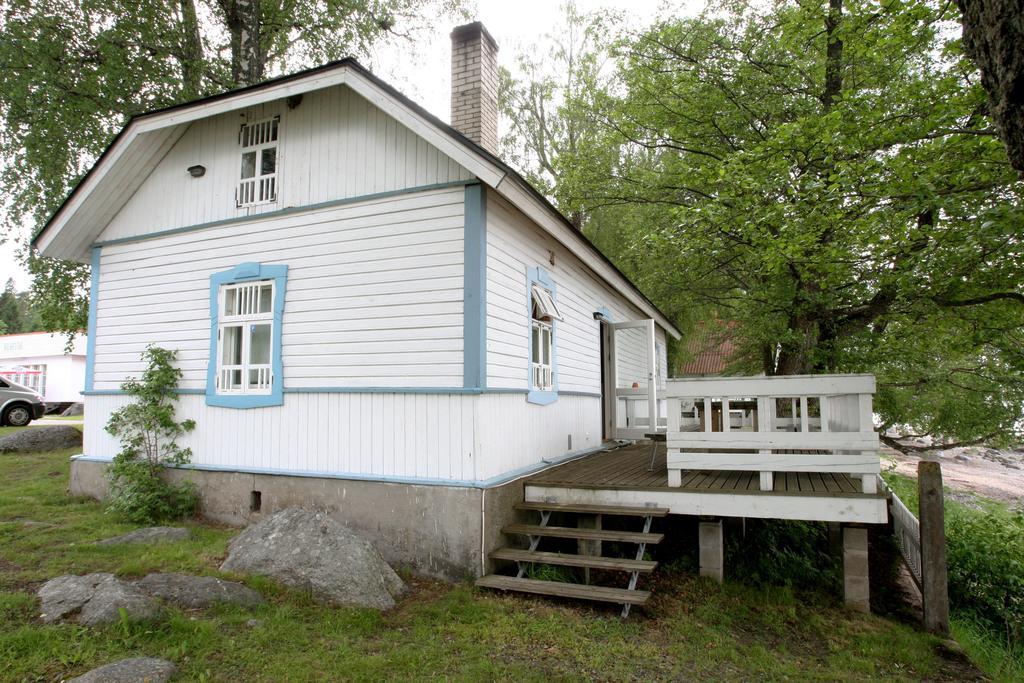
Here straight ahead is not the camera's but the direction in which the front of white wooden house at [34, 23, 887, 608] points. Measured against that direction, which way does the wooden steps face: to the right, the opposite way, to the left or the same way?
to the right

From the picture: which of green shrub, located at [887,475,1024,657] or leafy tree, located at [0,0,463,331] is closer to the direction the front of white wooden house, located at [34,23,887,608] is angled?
the green shrub

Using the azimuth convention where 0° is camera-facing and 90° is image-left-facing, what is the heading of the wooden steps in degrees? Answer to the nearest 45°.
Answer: approximately 45°

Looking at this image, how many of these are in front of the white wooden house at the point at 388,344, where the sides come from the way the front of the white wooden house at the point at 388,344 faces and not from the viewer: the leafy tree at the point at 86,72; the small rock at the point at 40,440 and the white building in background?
0

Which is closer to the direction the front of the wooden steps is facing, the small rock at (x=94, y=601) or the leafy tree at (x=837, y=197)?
the small rock

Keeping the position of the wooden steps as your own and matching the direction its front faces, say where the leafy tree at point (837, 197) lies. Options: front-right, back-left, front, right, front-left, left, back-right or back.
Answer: back

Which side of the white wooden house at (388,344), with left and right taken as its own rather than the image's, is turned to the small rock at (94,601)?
right

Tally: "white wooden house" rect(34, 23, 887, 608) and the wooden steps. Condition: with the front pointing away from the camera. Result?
0

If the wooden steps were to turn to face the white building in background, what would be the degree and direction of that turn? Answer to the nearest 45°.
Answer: approximately 90° to its right

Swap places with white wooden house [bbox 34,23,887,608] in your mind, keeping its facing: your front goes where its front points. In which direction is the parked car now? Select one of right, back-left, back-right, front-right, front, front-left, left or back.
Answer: back

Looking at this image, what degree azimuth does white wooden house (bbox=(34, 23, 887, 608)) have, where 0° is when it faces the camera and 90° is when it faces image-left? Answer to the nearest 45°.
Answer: approximately 315°

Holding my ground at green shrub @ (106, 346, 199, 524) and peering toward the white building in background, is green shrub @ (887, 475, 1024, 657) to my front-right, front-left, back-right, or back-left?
back-right

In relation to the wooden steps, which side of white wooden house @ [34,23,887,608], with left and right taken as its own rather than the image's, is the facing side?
front
